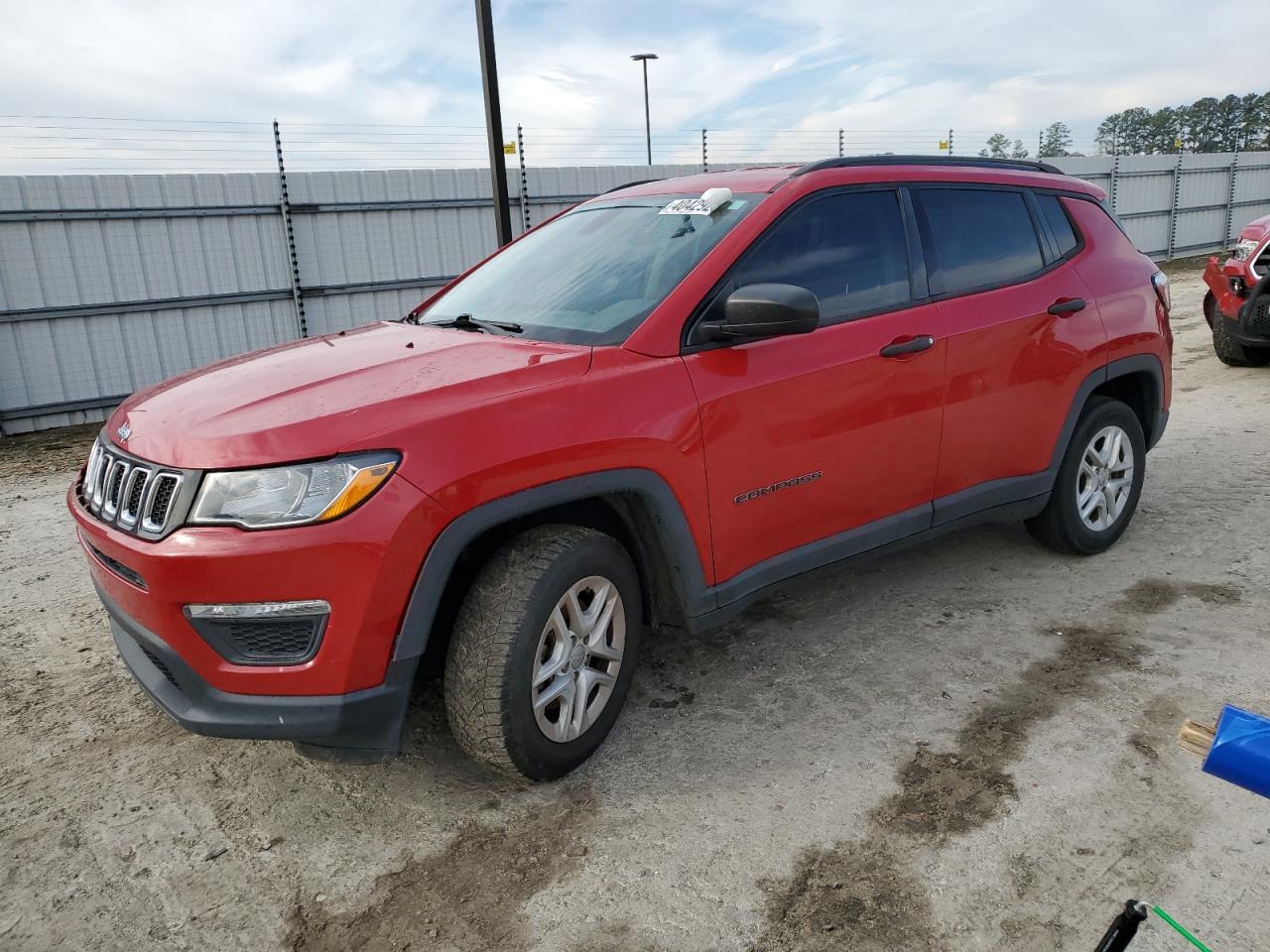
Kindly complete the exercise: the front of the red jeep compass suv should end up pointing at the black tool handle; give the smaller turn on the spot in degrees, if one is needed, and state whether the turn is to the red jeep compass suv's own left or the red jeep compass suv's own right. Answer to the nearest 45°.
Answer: approximately 45° to the red jeep compass suv's own left

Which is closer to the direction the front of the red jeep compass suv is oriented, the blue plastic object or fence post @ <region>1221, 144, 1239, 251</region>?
the blue plastic object

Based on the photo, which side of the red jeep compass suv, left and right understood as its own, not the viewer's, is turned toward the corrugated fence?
right

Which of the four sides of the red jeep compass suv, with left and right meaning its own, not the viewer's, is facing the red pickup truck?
back

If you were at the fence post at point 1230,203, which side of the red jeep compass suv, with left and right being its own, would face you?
back

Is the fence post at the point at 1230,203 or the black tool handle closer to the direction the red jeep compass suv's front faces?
the black tool handle

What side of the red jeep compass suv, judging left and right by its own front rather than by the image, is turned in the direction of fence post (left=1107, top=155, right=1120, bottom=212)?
back

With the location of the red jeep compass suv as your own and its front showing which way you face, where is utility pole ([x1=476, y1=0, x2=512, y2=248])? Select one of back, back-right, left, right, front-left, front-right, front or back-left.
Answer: back-right

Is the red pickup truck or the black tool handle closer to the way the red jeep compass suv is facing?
the black tool handle

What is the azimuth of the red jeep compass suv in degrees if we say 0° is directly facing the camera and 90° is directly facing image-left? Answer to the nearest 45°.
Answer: approximately 45°
